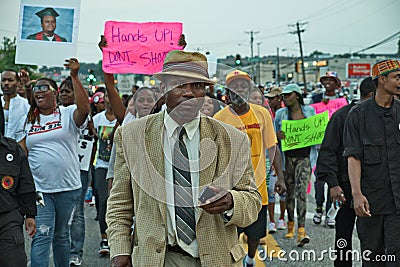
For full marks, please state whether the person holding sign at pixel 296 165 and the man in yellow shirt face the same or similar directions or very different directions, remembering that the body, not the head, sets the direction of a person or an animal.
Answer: same or similar directions

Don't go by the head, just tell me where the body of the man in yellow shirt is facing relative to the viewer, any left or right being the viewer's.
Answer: facing the viewer

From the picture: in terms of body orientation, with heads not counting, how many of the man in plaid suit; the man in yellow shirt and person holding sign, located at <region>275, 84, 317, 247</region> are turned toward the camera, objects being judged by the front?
3

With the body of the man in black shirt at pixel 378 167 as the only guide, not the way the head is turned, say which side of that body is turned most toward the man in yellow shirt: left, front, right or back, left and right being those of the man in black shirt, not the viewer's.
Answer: right

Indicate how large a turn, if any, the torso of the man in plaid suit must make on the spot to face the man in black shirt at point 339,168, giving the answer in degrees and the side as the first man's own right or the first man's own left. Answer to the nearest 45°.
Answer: approximately 135° to the first man's own left

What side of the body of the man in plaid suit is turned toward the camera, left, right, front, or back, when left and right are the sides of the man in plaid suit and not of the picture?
front

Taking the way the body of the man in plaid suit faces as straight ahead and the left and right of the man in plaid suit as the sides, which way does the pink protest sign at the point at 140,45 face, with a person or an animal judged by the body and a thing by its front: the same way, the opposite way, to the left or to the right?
the same way

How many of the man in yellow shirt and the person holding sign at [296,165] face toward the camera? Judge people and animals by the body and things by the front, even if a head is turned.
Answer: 2

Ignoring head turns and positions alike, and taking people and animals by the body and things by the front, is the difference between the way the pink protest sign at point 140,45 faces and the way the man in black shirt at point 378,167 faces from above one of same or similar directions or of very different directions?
same or similar directions

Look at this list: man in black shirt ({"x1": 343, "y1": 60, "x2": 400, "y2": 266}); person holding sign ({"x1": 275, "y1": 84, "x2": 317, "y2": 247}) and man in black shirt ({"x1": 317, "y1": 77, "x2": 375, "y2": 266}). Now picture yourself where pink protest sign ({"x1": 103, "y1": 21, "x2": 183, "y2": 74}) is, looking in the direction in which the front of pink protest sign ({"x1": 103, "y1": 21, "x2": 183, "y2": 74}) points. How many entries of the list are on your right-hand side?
0

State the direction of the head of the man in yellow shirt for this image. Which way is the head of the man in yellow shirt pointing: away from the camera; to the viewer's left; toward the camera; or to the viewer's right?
toward the camera

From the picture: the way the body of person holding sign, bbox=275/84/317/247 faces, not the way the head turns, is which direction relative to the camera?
toward the camera

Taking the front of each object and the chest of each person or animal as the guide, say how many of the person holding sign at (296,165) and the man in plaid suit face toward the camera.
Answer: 2

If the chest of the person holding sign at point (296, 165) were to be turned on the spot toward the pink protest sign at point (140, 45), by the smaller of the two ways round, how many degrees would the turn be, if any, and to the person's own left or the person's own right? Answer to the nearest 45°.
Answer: approximately 45° to the person's own right
